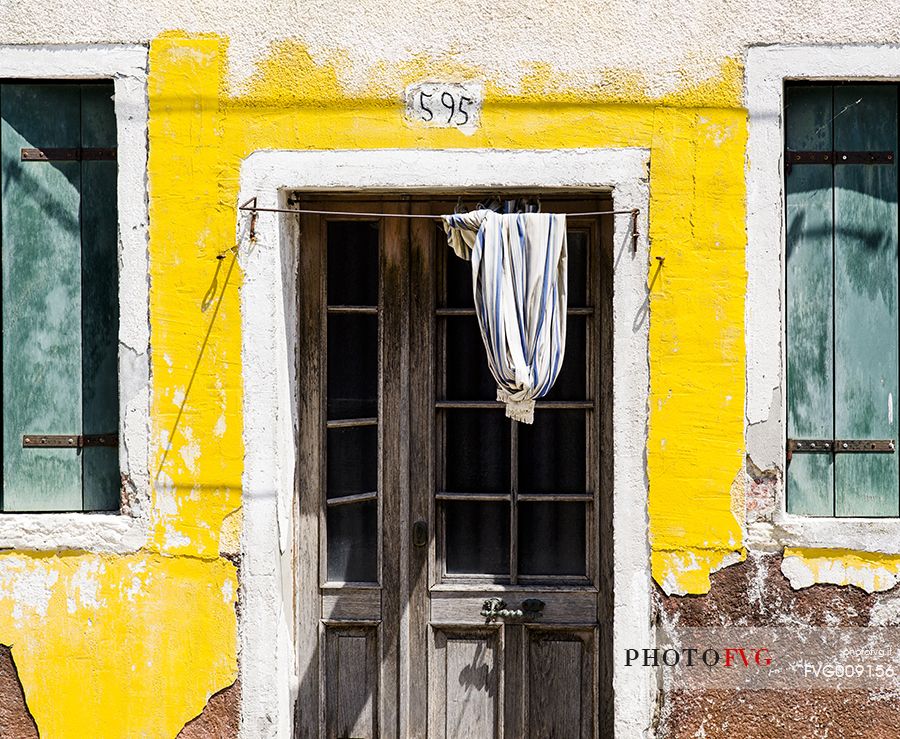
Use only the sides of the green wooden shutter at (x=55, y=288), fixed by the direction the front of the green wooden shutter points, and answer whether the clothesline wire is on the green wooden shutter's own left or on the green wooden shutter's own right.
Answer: on the green wooden shutter's own left

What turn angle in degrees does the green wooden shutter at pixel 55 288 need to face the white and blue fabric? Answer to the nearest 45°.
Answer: approximately 45° to its left

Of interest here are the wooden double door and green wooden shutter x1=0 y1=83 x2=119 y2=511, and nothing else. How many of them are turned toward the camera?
2

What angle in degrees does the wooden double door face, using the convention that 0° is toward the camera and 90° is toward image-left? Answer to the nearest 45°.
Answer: approximately 0°

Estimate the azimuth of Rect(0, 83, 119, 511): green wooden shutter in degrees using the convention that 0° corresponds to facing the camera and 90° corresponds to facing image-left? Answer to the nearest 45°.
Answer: approximately 0°

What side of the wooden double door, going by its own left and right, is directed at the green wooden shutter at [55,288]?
right
